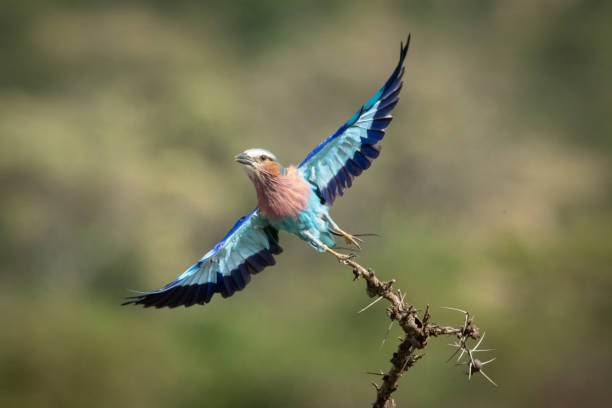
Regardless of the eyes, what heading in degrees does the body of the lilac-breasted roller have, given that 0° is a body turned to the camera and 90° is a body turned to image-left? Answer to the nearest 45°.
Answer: approximately 45°
